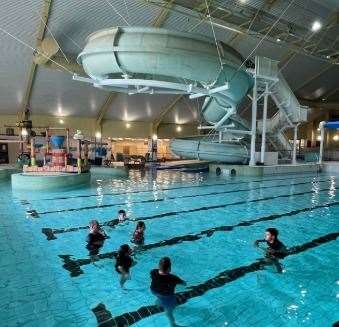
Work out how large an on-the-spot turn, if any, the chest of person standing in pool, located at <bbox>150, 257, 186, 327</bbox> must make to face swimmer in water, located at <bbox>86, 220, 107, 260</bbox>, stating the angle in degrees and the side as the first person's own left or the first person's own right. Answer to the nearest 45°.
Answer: approximately 45° to the first person's own left

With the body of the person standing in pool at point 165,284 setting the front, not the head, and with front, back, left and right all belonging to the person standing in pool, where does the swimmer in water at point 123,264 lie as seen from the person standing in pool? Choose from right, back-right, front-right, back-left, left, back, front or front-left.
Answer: front-left

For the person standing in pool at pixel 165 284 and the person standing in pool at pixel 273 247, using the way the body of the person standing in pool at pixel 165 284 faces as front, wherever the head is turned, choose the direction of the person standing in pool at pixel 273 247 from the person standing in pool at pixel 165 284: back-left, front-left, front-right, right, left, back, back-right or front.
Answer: front-right

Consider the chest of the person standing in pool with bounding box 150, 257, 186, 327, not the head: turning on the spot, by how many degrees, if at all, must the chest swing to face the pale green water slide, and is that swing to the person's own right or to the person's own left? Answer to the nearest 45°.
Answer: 0° — they already face it

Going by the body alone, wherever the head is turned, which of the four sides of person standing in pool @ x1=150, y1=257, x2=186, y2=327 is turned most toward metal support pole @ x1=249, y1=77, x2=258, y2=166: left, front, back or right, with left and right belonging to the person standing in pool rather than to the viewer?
front

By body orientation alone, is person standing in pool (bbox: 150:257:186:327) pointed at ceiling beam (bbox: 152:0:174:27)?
yes

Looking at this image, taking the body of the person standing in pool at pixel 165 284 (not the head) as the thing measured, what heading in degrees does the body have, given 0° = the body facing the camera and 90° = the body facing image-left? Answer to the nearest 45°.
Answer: approximately 180°

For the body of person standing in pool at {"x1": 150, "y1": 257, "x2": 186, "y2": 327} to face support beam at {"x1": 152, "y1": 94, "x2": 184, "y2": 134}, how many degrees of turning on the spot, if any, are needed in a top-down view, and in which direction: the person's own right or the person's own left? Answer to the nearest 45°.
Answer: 0° — they already face it

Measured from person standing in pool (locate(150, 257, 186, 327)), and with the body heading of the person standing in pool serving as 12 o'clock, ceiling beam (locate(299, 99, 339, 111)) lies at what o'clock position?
The ceiling beam is roughly at 1 o'clock from the person standing in pool.

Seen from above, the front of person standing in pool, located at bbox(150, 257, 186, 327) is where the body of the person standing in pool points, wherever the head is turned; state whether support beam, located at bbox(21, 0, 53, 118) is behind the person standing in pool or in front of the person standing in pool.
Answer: in front

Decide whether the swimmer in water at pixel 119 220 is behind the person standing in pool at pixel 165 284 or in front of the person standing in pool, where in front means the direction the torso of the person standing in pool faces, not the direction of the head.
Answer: in front

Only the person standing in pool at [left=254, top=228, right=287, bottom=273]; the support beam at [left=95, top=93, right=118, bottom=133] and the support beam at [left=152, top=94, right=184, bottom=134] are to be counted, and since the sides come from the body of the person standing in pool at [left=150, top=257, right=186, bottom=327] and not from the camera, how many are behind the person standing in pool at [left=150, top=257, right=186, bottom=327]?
0
